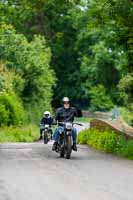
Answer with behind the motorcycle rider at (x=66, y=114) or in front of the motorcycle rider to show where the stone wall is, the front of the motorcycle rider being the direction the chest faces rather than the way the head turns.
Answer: behind

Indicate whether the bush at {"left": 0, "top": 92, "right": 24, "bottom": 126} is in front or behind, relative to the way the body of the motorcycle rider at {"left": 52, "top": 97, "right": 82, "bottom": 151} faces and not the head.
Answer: behind

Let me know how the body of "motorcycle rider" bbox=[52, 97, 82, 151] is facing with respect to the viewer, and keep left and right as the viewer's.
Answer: facing the viewer
